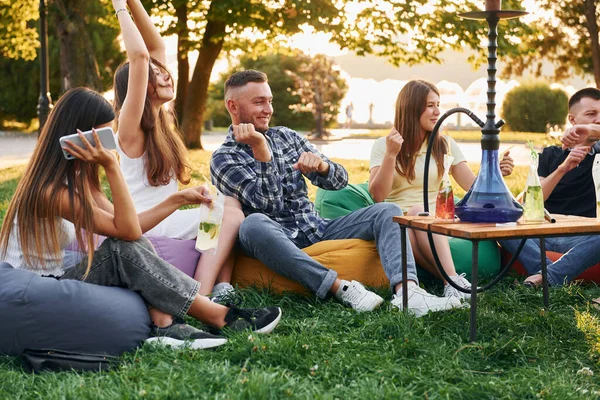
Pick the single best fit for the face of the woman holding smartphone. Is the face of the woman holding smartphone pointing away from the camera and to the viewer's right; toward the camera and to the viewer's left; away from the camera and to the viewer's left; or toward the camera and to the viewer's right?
away from the camera and to the viewer's right

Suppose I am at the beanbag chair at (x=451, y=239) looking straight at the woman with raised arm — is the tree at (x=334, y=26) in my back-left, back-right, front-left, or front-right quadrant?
back-right

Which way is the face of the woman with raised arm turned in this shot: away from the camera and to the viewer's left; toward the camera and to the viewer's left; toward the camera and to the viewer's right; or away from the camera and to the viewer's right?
toward the camera and to the viewer's right

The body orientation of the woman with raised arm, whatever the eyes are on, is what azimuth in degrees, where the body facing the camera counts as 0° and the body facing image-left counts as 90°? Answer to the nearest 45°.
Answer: approximately 270°

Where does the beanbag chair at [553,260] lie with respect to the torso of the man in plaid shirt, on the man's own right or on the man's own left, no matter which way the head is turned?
on the man's own left

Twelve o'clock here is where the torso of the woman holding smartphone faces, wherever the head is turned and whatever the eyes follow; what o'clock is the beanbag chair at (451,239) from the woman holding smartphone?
The beanbag chair is roughly at 11 o'clock from the woman holding smartphone.

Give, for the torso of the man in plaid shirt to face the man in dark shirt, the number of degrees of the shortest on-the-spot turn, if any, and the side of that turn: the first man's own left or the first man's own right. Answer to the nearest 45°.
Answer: approximately 45° to the first man's own left

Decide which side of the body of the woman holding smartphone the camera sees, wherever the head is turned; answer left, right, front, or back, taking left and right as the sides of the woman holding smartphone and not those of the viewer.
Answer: right
